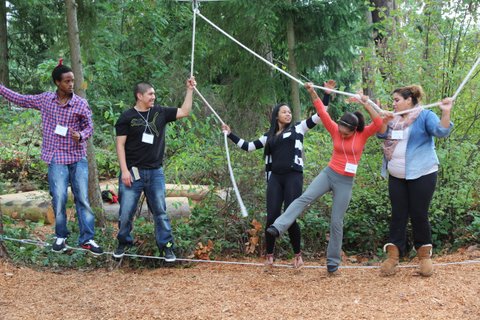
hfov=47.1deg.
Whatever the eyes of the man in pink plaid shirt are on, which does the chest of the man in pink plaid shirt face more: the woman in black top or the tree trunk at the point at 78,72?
the woman in black top

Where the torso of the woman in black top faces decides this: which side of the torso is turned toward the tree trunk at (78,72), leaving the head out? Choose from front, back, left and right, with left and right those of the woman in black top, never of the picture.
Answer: right

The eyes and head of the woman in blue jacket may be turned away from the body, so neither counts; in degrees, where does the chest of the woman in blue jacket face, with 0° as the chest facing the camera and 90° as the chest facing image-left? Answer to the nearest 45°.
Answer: approximately 45°

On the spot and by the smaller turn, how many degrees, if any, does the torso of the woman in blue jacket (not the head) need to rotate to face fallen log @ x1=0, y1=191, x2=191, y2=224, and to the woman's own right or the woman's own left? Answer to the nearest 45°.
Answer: approximately 45° to the woman's own right

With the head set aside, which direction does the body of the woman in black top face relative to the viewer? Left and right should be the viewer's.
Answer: facing the viewer

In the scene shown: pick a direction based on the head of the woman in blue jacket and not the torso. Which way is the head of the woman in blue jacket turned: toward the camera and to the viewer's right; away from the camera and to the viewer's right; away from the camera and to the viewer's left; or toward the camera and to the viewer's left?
toward the camera and to the viewer's left

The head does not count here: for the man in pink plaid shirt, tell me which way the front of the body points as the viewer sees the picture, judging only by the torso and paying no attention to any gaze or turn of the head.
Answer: toward the camera

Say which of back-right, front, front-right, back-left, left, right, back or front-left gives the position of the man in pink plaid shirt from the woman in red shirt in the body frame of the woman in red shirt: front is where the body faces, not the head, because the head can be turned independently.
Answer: right

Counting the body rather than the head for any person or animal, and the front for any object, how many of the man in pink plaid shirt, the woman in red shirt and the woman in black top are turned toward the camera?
3

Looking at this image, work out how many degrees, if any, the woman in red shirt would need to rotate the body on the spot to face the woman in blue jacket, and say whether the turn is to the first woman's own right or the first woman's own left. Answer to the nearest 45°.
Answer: approximately 90° to the first woman's own left

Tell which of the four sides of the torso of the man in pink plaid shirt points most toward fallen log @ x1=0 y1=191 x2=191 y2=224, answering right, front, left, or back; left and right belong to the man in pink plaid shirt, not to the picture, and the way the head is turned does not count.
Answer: back

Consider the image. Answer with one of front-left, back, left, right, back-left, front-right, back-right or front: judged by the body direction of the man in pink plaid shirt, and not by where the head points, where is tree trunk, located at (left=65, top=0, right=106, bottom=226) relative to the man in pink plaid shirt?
back
